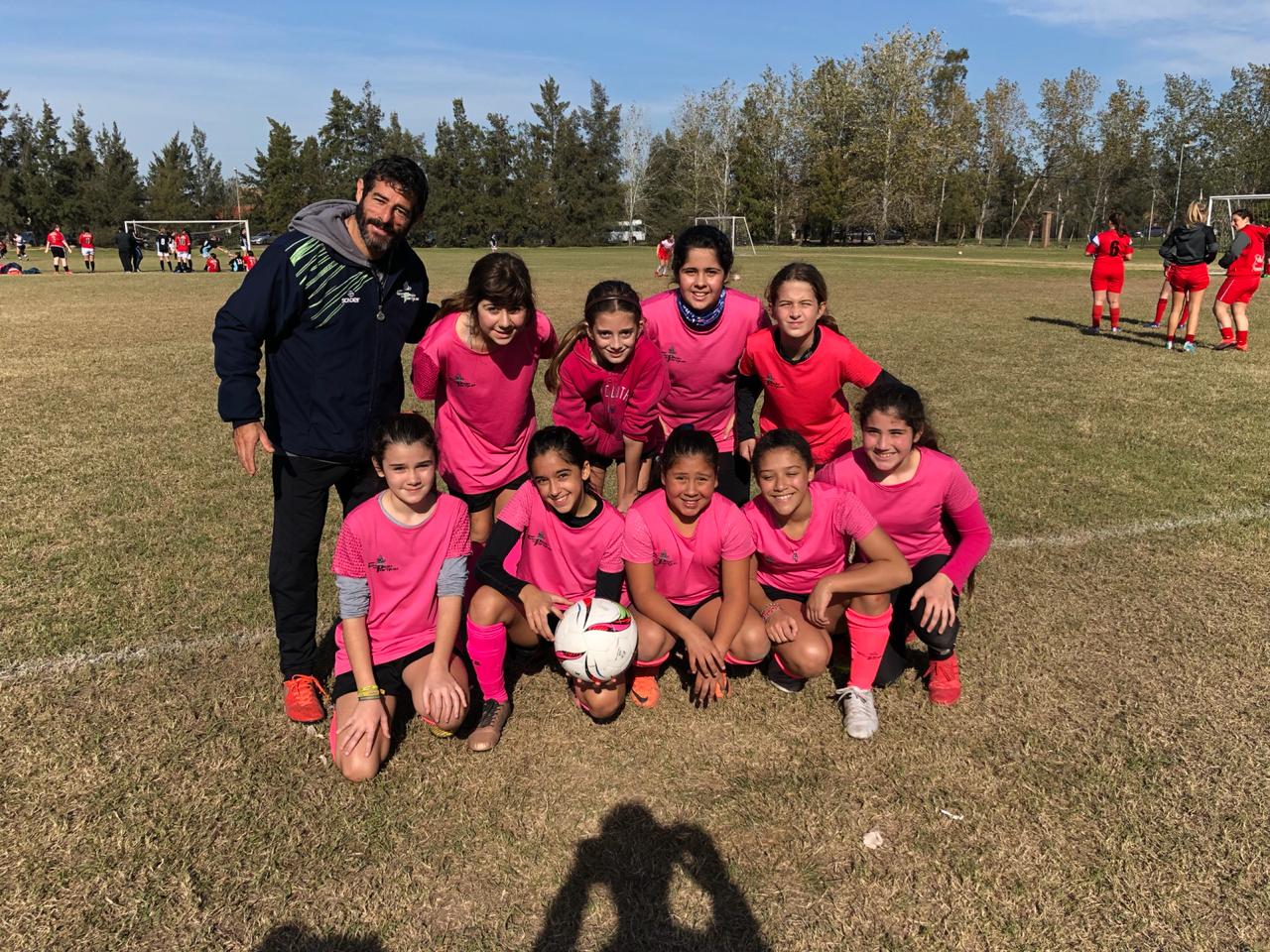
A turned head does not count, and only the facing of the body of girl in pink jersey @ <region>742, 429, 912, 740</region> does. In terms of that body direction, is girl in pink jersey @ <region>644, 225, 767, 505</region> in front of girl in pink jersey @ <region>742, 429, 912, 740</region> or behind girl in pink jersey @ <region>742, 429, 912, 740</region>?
behind

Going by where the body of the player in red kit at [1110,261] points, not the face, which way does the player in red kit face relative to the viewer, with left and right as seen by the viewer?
facing away from the viewer

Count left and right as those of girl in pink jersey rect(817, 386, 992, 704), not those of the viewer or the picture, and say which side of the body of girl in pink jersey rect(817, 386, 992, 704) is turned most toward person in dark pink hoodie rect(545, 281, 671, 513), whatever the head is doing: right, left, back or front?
right

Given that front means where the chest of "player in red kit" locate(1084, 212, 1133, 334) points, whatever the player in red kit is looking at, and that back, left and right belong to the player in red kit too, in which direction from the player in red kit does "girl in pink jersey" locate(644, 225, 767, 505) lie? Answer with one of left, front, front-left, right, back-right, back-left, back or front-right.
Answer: back

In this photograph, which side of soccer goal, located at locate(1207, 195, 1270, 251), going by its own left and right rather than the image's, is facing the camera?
front

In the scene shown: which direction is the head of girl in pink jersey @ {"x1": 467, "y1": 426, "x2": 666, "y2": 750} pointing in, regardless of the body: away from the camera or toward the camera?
toward the camera

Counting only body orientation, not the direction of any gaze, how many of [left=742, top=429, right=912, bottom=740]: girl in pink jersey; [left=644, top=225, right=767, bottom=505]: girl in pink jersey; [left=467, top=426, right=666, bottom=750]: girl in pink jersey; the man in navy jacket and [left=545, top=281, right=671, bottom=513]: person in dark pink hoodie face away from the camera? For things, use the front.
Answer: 0

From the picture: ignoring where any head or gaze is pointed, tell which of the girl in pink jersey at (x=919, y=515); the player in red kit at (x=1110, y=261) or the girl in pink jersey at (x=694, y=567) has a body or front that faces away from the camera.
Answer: the player in red kit

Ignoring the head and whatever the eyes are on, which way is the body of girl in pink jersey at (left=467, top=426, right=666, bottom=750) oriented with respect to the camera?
toward the camera

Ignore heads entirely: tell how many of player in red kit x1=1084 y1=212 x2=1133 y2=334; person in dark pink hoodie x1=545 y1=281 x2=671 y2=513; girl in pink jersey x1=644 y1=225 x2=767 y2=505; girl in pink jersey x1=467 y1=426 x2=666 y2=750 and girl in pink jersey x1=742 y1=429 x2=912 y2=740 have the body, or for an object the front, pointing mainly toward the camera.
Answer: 4

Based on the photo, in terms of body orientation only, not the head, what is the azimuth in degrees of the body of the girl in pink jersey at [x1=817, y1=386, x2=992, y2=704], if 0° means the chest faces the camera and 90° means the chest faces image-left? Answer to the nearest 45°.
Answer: approximately 0°

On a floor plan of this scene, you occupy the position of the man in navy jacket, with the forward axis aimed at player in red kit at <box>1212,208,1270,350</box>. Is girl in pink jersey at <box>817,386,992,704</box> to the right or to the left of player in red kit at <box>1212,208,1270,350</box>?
right

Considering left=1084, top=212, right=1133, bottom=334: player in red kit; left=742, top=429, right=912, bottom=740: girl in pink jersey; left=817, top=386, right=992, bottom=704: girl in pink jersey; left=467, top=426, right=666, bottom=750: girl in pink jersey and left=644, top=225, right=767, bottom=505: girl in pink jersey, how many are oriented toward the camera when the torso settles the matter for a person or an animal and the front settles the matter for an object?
4
